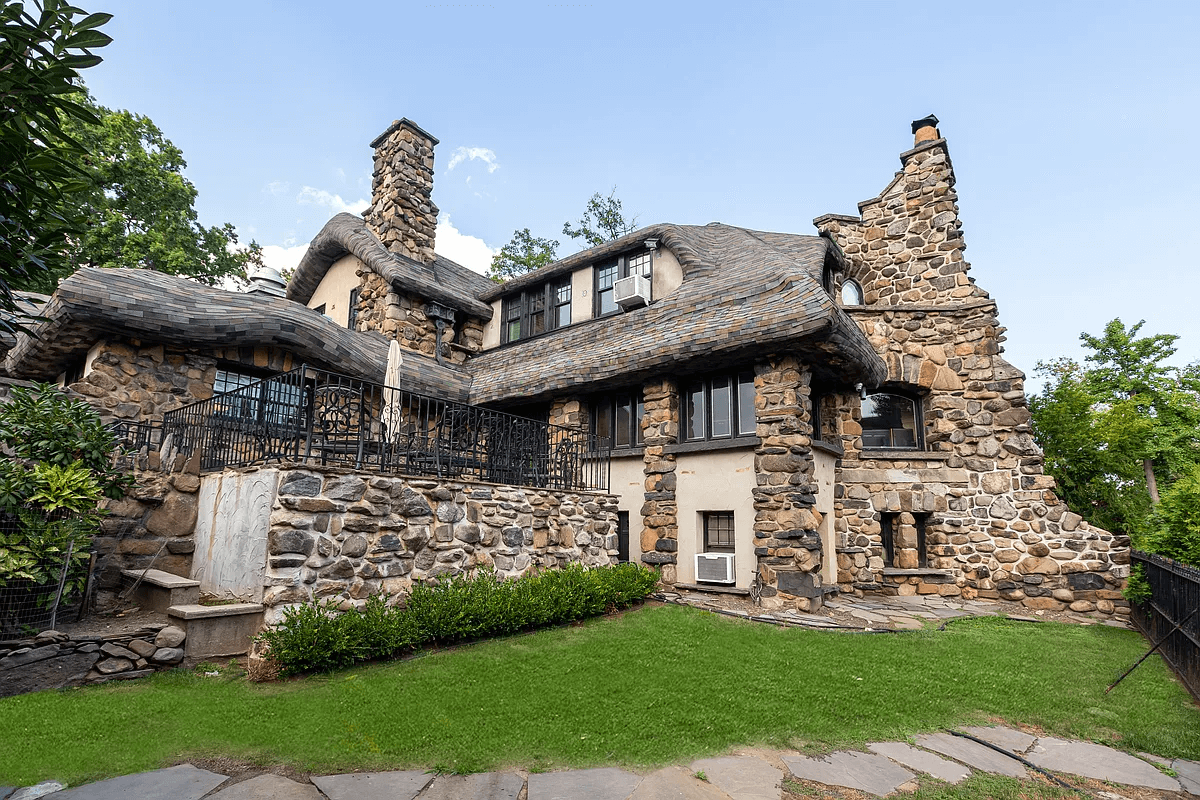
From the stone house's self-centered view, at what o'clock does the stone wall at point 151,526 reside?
The stone wall is roughly at 1 o'clock from the stone house.

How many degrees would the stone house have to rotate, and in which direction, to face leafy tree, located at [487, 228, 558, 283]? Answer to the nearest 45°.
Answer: approximately 135° to its right

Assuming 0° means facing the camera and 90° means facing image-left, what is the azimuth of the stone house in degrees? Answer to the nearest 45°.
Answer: approximately 45°

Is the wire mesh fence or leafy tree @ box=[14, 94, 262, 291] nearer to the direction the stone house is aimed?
the wire mesh fence
